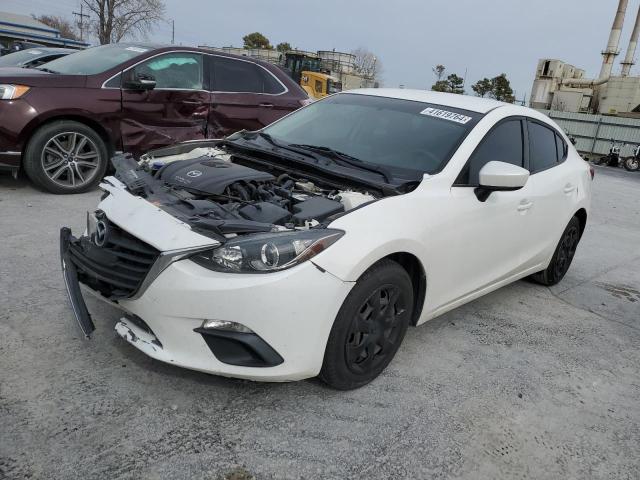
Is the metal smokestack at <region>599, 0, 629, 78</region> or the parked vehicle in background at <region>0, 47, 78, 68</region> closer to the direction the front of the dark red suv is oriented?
the parked vehicle in background

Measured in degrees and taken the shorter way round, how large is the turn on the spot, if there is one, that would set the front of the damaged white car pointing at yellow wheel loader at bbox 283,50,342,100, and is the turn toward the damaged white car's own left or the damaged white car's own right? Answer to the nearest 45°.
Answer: approximately 135° to the damaged white car's own right

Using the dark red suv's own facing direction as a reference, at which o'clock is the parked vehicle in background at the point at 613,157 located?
The parked vehicle in background is roughly at 5 o'clock from the dark red suv.

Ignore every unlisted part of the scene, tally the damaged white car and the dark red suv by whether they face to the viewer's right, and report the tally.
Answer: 0

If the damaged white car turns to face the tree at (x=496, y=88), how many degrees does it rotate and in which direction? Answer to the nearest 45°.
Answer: approximately 135° to its right

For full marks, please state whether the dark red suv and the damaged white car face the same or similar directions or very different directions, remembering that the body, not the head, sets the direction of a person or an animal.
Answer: same or similar directions

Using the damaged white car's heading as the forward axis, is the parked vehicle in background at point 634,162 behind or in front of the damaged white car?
behind

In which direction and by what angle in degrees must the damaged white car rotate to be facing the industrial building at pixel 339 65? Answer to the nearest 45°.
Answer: approximately 135° to its right

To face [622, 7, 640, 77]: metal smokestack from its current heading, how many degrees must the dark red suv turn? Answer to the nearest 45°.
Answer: approximately 135° to its right

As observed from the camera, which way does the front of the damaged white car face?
facing the viewer and to the left of the viewer

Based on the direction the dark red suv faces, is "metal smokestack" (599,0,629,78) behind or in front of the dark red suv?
behind

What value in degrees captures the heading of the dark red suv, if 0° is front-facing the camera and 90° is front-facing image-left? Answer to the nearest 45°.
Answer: approximately 90°

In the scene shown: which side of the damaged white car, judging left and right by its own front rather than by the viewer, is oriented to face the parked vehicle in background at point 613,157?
back
